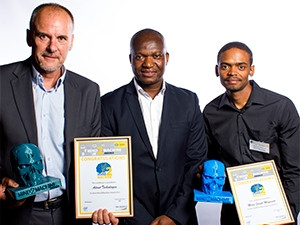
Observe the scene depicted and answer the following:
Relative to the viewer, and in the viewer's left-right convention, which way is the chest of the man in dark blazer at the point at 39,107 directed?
facing the viewer

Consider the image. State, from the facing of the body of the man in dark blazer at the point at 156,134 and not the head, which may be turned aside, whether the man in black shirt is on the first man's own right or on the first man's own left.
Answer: on the first man's own left

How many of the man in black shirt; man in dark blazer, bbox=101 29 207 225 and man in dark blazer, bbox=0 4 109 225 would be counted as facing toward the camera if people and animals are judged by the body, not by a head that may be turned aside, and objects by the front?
3

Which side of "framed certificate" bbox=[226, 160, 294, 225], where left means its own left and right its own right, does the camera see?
front

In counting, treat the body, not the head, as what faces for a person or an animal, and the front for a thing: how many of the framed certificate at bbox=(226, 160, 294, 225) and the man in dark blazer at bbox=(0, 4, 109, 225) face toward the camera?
2

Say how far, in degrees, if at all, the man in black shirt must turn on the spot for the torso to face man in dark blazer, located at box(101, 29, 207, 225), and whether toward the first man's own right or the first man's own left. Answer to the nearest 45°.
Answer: approximately 45° to the first man's own right

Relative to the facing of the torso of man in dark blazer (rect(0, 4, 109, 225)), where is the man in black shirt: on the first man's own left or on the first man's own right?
on the first man's own left

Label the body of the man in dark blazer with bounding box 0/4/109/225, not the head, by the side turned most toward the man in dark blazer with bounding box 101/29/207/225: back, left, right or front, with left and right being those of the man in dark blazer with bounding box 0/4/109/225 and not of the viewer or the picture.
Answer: left

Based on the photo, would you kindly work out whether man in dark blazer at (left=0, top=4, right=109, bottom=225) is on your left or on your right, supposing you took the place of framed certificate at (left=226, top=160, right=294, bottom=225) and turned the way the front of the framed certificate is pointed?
on your right
